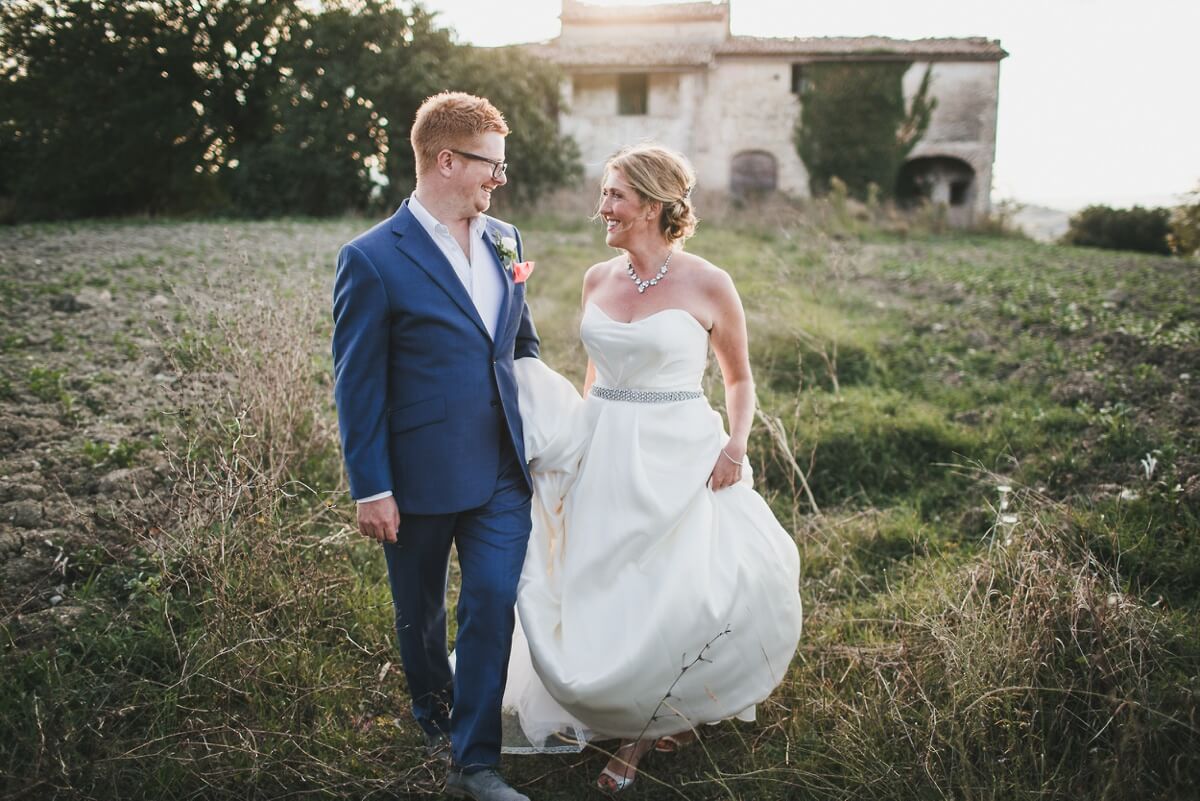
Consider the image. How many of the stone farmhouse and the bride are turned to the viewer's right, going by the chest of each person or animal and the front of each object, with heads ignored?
0

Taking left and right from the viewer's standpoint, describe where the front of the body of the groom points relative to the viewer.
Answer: facing the viewer and to the right of the viewer

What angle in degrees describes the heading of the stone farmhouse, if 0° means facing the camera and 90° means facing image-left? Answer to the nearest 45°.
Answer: approximately 0°

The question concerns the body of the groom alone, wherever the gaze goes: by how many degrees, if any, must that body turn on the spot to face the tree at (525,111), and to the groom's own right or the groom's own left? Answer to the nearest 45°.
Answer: approximately 135° to the groom's own left

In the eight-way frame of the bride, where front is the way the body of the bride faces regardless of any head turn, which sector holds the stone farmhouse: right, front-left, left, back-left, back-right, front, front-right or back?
back-right

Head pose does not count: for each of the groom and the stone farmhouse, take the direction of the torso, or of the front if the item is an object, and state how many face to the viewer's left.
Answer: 0

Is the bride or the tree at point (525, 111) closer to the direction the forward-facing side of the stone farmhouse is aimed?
the bride

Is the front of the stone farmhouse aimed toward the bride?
yes

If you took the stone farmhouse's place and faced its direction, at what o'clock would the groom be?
The groom is roughly at 12 o'clock from the stone farmhouse.

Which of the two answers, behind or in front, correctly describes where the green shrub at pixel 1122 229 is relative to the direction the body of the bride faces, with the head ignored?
behind

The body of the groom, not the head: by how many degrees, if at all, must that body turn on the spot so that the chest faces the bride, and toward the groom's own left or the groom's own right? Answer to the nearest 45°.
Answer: approximately 45° to the groom's own left
